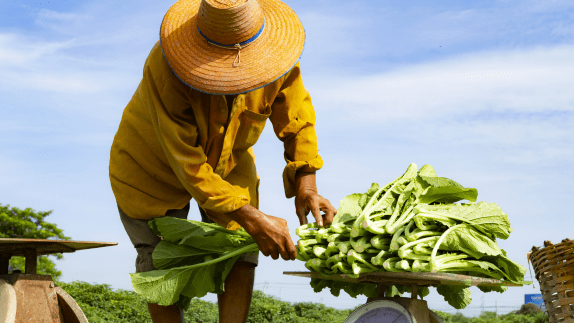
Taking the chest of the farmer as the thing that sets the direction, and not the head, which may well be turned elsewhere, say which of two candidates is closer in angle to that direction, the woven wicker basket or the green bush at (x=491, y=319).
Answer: the woven wicker basket

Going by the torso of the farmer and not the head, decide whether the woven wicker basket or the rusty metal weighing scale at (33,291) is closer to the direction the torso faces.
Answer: the woven wicker basket

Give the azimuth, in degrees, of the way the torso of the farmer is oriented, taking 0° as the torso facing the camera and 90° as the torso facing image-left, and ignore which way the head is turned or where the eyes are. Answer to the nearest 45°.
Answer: approximately 315°

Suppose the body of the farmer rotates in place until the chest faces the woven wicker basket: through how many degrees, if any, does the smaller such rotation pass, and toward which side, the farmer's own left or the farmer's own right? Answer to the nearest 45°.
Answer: approximately 45° to the farmer's own left
